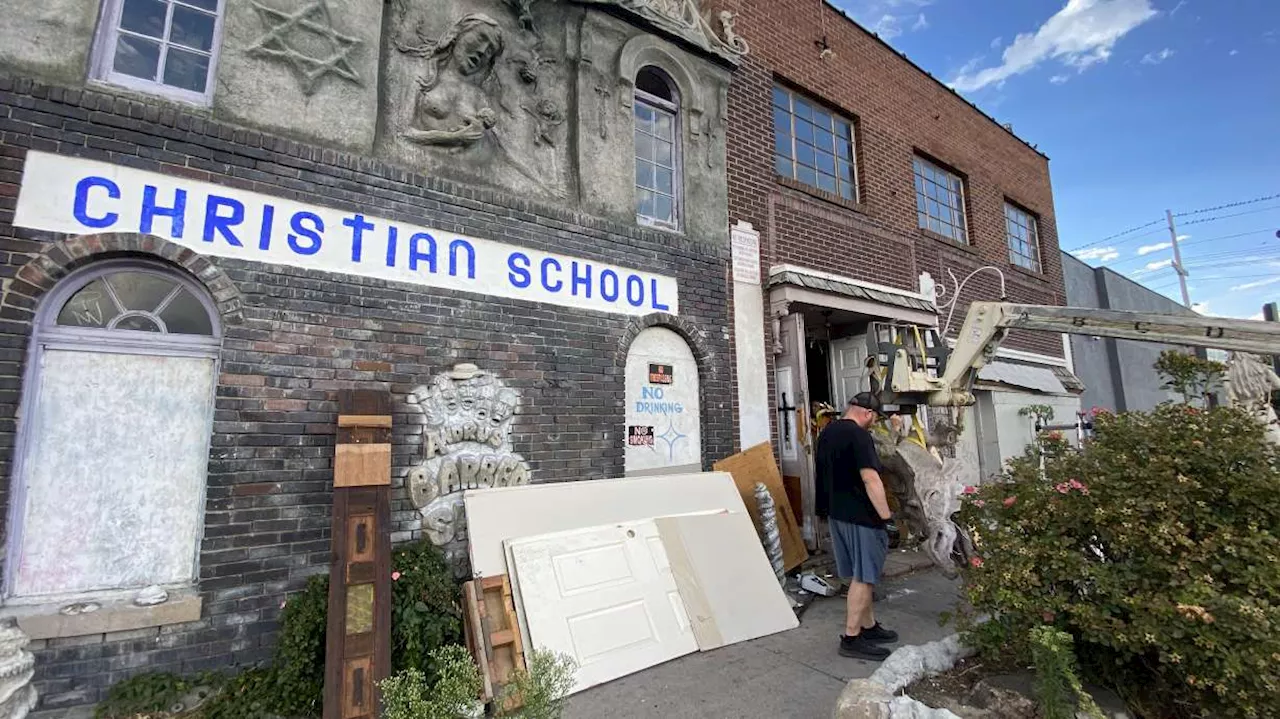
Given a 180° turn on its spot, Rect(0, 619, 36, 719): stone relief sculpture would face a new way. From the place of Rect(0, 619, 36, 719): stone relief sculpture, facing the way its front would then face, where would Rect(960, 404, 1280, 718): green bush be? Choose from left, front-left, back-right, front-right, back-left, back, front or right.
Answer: back-right

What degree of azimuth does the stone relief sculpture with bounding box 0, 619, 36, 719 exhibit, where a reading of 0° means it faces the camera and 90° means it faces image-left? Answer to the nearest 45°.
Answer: approximately 0°

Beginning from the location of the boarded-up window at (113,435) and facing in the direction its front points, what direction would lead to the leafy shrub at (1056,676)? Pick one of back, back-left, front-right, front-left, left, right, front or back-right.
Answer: front-left

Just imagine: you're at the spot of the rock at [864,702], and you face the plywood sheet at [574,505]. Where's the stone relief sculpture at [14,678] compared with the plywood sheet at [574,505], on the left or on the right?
left

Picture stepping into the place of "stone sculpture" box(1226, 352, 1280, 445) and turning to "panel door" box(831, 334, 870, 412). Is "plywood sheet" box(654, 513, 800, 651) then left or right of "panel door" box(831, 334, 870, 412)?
left

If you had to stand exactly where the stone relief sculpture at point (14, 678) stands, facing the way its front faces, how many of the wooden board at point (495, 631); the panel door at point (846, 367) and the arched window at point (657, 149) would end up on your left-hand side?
3

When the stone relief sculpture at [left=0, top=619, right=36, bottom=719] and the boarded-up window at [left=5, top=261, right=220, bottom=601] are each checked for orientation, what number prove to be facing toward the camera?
2

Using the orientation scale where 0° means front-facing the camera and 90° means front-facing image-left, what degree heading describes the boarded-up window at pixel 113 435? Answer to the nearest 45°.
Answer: approximately 0°

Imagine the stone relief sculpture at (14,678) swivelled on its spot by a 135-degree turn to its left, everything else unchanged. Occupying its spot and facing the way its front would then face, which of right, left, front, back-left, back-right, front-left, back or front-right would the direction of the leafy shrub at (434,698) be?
right

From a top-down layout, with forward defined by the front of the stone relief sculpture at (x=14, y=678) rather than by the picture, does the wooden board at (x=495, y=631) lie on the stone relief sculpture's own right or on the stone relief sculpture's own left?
on the stone relief sculpture's own left

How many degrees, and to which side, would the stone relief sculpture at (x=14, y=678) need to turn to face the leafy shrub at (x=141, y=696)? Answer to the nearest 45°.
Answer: approximately 135° to its left

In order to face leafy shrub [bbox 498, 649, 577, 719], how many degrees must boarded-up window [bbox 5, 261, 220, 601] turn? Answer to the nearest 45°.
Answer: approximately 45° to its left
